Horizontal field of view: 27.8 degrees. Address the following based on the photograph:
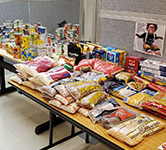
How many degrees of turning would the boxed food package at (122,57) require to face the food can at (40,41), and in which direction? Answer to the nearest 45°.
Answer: approximately 45° to its right

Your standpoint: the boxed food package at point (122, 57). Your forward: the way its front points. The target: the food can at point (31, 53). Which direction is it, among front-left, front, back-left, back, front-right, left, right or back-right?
front-right

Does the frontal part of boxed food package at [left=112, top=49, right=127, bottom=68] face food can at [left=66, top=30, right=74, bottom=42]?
no

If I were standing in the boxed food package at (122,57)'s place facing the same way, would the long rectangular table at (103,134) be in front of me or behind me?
in front

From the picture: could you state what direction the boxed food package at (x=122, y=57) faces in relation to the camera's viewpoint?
facing the viewer and to the left of the viewer

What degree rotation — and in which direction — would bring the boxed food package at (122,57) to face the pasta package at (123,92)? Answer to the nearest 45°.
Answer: approximately 45° to its left

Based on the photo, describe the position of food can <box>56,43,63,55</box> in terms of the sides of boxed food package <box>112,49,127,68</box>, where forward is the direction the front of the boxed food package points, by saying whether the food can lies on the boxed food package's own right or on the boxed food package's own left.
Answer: on the boxed food package's own right

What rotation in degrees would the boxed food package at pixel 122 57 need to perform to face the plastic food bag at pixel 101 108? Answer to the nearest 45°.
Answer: approximately 45° to its left

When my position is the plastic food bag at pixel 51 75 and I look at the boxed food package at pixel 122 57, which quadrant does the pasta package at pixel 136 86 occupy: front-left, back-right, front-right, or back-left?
front-right

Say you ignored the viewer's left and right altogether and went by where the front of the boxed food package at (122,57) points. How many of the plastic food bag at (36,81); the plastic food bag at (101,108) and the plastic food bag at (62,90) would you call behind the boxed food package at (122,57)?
0

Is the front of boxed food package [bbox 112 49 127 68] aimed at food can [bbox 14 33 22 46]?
no

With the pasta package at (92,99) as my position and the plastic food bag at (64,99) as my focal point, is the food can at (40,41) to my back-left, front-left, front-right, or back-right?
front-right

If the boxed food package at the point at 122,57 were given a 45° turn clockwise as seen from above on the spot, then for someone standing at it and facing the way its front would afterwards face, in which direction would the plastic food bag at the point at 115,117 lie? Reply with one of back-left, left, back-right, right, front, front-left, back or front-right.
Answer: left
